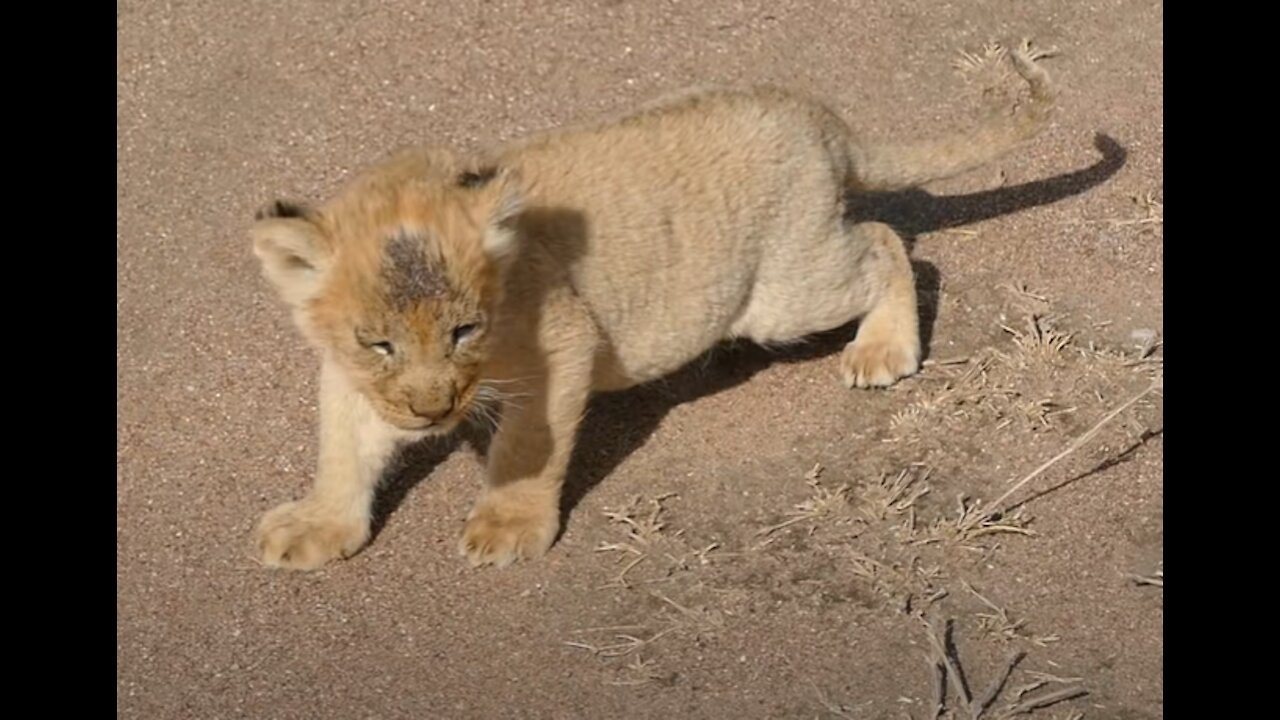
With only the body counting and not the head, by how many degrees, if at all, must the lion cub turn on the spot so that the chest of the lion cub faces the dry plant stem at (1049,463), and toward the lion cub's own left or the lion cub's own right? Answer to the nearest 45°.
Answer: approximately 135° to the lion cub's own left

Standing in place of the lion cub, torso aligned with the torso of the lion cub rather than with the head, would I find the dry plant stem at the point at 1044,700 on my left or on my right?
on my left

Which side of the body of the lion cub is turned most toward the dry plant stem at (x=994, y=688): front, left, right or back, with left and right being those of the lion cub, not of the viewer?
left

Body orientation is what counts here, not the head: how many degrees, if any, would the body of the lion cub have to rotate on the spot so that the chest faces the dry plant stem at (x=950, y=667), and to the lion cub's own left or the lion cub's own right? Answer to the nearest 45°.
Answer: approximately 90° to the lion cub's own left

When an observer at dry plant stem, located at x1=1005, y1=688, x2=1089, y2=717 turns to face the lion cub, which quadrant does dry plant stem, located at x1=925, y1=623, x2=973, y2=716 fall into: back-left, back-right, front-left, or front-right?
front-left

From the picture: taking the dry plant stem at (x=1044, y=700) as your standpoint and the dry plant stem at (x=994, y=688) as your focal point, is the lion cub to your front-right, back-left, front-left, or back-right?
front-right
